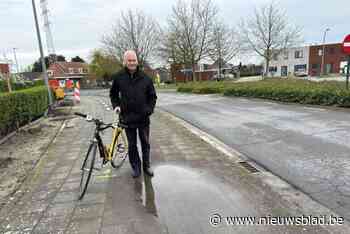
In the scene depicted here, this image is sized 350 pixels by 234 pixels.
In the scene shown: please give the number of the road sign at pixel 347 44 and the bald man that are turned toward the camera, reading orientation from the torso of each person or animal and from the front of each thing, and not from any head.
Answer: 2

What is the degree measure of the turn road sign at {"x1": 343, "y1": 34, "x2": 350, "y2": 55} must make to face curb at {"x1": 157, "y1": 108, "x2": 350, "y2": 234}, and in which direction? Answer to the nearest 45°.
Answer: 0° — it already faces it

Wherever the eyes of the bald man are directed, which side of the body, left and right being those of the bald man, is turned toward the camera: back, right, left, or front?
front

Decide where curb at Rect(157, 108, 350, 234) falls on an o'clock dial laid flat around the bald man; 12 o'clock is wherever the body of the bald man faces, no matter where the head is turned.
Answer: The curb is roughly at 10 o'clock from the bald man.

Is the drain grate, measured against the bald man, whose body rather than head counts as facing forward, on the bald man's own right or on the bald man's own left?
on the bald man's own left

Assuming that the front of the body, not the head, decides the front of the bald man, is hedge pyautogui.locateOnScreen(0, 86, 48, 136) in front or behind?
behind

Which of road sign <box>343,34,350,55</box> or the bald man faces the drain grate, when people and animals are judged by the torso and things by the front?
the road sign

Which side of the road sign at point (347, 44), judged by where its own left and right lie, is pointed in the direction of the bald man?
front

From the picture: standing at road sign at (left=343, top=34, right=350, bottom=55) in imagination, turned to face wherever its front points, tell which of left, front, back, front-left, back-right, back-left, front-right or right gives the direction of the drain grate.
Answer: front

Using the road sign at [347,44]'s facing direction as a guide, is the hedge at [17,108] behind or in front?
in front

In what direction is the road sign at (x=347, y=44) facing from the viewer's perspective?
toward the camera
